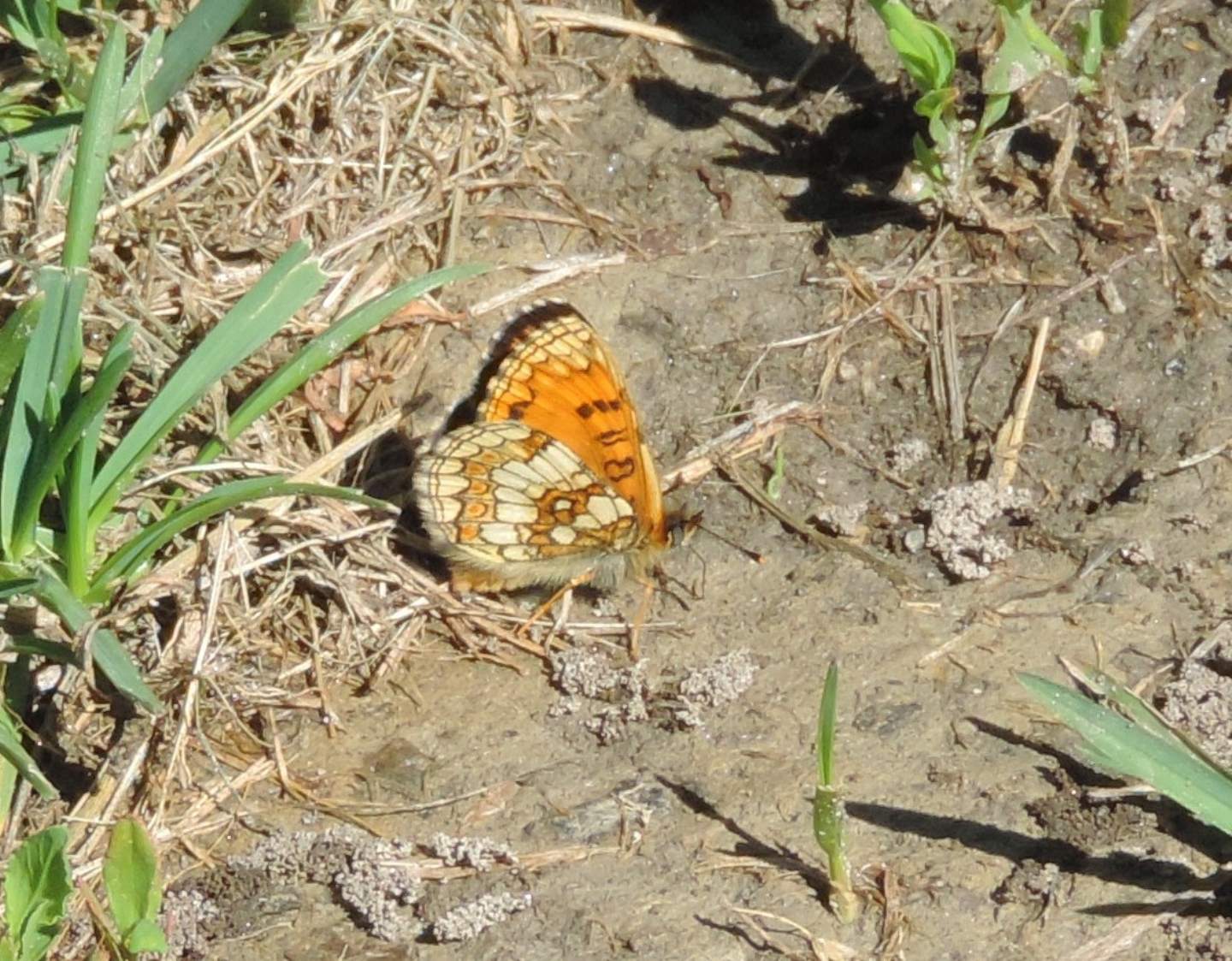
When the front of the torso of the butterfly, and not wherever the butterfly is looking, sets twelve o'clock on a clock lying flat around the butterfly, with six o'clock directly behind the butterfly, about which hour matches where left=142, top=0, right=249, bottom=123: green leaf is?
The green leaf is roughly at 7 o'clock from the butterfly.

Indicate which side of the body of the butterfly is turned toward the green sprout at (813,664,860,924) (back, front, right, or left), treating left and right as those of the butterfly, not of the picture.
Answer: right

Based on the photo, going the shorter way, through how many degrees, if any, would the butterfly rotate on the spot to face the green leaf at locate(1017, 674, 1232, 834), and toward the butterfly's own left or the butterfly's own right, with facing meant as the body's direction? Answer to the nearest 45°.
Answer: approximately 45° to the butterfly's own right

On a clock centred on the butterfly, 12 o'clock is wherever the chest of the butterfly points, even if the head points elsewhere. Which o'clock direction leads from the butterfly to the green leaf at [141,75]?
The green leaf is roughly at 7 o'clock from the butterfly.

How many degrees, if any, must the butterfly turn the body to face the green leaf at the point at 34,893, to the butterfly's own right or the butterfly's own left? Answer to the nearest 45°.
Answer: approximately 135° to the butterfly's own right

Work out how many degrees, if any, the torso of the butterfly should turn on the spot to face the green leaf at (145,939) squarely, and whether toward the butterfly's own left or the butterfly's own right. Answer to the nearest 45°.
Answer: approximately 135° to the butterfly's own right

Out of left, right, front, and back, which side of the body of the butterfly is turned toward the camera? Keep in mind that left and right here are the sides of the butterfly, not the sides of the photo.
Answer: right

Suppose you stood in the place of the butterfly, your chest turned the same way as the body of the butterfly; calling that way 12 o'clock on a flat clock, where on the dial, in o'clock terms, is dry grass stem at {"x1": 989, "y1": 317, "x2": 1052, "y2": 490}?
The dry grass stem is roughly at 12 o'clock from the butterfly.

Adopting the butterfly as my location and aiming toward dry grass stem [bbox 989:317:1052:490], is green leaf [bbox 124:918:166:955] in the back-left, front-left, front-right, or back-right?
back-right
